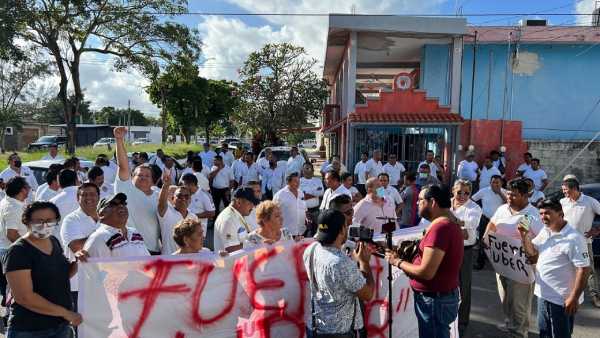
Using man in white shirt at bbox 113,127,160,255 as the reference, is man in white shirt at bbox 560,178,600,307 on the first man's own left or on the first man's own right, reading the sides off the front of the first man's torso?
on the first man's own left

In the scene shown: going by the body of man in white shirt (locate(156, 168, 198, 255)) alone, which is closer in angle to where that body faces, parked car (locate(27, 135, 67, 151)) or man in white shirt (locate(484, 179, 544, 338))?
the man in white shirt

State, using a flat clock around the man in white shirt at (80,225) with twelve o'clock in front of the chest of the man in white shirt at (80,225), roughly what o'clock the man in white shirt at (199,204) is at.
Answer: the man in white shirt at (199,204) is roughly at 9 o'clock from the man in white shirt at (80,225).

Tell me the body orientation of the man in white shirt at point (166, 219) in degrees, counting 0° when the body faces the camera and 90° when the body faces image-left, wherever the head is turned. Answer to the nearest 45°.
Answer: approximately 315°

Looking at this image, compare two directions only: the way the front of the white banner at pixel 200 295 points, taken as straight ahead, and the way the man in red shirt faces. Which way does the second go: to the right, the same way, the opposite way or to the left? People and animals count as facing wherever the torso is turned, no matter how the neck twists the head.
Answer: to the right

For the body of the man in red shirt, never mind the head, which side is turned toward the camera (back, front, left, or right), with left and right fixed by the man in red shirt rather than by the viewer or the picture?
left

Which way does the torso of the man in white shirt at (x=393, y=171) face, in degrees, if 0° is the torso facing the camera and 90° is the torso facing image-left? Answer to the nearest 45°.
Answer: approximately 0°

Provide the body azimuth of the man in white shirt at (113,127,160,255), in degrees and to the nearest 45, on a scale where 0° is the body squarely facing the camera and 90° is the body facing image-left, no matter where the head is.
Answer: approximately 0°

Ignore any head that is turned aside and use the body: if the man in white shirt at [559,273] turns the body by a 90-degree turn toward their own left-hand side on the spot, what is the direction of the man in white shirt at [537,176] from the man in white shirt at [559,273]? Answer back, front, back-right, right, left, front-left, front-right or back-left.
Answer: back-left

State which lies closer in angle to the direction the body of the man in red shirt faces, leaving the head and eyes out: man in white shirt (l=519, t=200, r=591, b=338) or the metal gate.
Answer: the metal gate

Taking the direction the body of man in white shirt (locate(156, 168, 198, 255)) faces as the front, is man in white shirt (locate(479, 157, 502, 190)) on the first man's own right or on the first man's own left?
on the first man's own left

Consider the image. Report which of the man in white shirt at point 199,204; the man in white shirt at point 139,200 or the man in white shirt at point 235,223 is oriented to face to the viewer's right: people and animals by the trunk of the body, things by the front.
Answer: the man in white shirt at point 235,223
